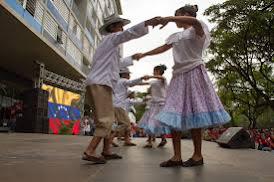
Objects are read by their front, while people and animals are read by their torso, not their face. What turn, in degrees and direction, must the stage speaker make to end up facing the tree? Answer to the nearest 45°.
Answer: approximately 135° to its right

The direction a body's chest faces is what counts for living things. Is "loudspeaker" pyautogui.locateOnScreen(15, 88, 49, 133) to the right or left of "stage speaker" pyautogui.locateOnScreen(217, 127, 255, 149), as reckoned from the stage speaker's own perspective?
on its right

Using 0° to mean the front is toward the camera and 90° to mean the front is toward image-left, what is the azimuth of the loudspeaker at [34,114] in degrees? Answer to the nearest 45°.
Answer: approximately 315°

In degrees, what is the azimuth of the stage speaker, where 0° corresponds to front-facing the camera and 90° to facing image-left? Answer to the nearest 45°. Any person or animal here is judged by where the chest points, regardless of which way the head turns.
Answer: approximately 45°

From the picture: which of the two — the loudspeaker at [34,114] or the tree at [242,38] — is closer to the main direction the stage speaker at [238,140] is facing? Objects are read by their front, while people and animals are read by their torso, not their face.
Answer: the loudspeaker
